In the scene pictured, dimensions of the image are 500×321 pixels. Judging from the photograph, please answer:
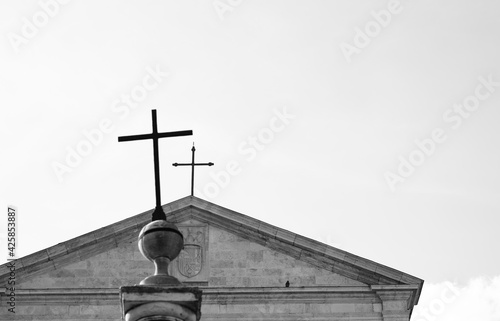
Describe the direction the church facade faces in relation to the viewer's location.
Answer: facing the viewer

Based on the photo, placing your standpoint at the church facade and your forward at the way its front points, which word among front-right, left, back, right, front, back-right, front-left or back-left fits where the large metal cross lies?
front
